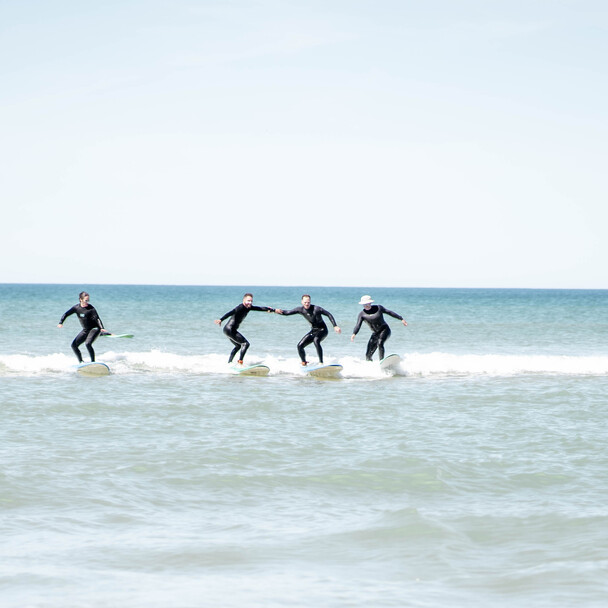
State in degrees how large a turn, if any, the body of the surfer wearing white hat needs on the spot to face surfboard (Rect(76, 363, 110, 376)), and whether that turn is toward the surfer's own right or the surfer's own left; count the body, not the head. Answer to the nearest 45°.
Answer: approximately 45° to the surfer's own right

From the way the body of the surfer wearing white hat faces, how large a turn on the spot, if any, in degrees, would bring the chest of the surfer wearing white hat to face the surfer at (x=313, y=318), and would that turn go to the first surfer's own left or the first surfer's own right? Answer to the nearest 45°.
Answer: approximately 45° to the first surfer's own right

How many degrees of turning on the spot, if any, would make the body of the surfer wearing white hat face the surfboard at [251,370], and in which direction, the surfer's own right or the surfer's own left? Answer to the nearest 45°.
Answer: approximately 45° to the surfer's own right

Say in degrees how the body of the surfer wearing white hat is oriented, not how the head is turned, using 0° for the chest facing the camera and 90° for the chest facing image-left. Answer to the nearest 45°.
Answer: approximately 45°
